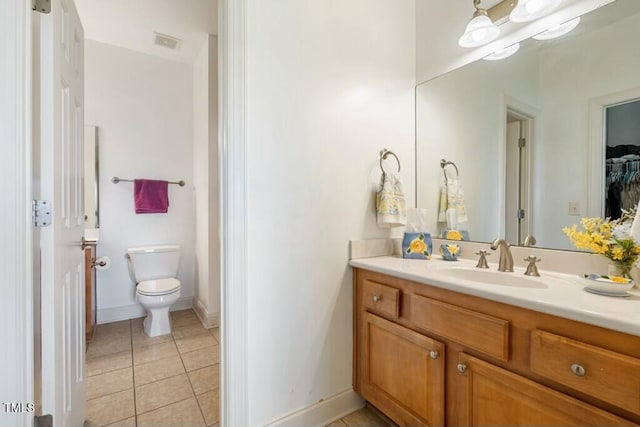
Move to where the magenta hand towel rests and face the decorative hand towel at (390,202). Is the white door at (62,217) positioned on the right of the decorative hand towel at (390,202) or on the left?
right

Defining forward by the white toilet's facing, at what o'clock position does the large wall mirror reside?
The large wall mirror is roughly at 11 o'clock from the white toilet.

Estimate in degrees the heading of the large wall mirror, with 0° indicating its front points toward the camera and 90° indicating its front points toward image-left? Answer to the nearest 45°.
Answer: approximately 45°

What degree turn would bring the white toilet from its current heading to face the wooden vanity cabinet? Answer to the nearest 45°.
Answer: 0° — it already faces it

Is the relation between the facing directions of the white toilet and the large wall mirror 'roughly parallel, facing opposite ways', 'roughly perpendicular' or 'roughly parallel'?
roughly perpendicular

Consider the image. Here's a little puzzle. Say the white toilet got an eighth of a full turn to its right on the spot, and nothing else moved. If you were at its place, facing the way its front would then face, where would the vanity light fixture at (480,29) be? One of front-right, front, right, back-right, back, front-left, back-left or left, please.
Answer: left

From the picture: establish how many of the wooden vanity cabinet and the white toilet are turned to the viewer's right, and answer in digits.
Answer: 0

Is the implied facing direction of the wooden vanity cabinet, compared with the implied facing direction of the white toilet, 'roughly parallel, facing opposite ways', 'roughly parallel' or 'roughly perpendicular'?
roughly perpendicular

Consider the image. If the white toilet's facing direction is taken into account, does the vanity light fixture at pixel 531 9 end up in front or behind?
in front

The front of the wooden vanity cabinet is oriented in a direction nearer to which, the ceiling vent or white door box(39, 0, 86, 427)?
the white door
